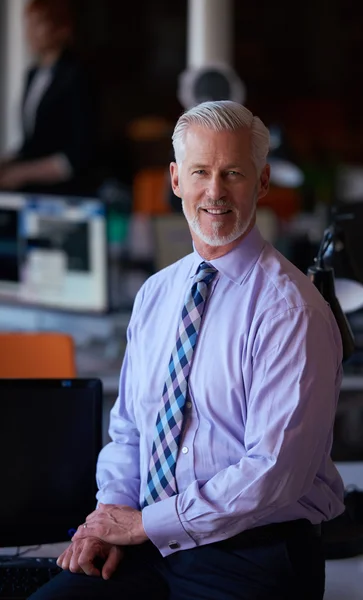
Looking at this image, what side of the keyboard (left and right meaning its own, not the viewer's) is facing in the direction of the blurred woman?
back

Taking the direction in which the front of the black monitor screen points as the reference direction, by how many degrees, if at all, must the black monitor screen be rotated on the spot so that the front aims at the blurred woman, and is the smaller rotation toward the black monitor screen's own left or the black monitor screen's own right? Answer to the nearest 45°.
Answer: approximately 180°

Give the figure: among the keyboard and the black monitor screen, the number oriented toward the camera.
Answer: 2

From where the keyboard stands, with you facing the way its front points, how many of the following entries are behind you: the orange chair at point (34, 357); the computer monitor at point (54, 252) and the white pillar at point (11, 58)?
3

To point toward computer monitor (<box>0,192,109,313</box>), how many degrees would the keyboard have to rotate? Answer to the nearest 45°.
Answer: approximately 180°

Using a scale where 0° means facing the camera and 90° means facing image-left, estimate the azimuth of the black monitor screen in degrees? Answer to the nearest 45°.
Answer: approximately 0°

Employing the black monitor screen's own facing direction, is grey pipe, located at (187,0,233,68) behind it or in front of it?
behind

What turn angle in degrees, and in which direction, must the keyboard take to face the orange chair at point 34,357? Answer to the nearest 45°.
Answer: approximately 180°
